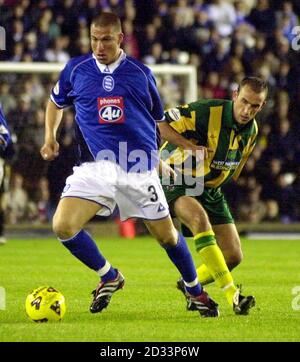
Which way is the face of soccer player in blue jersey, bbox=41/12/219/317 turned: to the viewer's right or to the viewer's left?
to the viewer's left

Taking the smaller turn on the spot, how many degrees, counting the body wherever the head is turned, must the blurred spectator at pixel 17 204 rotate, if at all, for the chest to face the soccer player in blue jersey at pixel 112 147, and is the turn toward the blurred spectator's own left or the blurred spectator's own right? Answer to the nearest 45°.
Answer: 0° — they already face them

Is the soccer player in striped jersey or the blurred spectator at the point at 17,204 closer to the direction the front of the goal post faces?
the soccer player in striped jersey

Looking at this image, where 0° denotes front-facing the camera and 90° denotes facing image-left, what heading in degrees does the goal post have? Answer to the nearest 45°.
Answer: approximately 0°

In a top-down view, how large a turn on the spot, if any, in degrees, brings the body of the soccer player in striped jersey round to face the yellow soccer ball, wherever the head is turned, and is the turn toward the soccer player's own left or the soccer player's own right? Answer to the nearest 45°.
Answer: approximately 90° to the soccer player's own right

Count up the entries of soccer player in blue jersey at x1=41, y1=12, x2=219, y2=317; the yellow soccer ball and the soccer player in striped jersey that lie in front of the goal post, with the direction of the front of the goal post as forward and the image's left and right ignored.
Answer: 3
